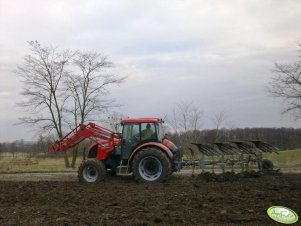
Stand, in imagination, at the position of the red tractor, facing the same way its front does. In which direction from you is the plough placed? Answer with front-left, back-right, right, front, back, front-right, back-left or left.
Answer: back

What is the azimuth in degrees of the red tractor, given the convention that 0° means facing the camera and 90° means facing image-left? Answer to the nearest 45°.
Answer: approximately 90°
